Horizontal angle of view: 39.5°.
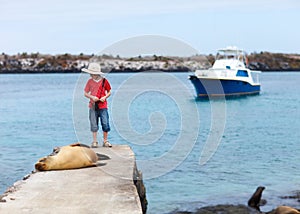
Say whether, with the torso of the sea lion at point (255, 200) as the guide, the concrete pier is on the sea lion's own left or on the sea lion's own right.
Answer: on the sea lion's own right

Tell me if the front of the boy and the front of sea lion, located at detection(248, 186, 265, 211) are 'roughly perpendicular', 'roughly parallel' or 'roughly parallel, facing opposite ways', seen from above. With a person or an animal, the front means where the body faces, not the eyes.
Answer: roughly perpendicular

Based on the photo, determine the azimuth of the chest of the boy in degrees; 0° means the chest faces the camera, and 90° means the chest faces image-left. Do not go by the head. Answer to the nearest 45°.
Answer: approximately 0°
